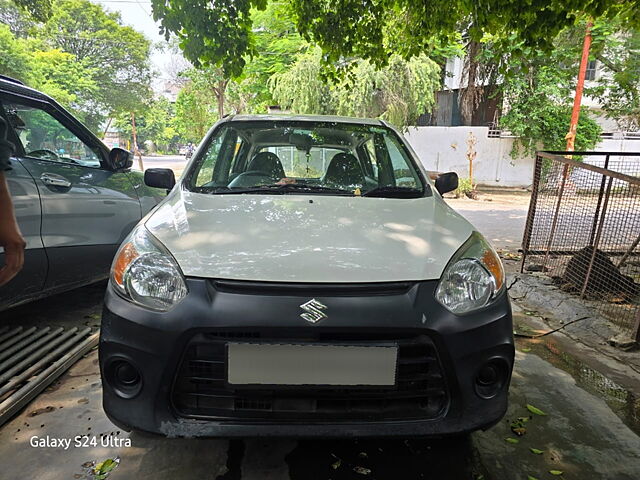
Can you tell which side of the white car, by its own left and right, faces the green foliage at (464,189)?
back

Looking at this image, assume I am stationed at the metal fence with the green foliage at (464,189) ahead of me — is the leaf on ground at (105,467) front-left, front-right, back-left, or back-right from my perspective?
back-left

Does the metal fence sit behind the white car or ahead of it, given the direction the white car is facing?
behind

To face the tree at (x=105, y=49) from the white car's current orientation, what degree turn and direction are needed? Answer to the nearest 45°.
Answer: approximately 135° to its right

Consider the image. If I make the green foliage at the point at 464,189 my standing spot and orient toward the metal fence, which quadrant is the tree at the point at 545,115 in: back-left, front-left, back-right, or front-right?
back-left

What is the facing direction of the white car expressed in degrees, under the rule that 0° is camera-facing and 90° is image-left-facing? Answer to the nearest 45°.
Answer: approximately 0°

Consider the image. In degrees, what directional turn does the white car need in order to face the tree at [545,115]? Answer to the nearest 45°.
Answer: approximately 135° to its left

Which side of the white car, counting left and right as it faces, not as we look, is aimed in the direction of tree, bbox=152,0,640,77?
back

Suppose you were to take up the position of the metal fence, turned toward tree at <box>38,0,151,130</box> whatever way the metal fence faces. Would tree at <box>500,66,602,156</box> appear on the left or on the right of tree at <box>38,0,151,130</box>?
right

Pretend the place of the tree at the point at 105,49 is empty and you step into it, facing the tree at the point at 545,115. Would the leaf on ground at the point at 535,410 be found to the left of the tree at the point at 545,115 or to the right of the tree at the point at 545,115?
right
